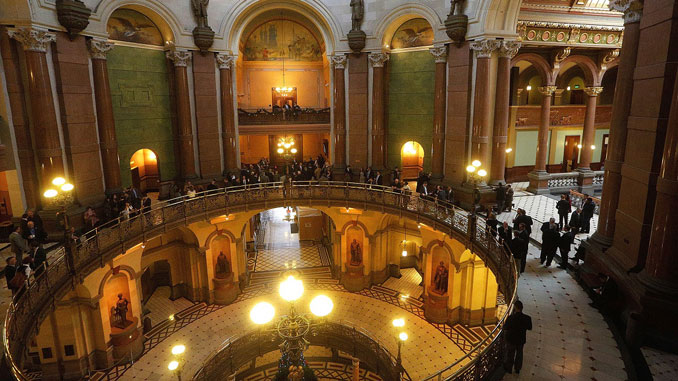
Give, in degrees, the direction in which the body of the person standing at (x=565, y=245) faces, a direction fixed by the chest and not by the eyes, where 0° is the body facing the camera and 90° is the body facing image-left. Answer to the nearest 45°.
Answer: approximately 90°

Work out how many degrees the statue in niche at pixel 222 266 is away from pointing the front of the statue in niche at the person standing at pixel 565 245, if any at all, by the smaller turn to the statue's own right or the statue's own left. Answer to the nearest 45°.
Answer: approximately 45° to the statue's own left
